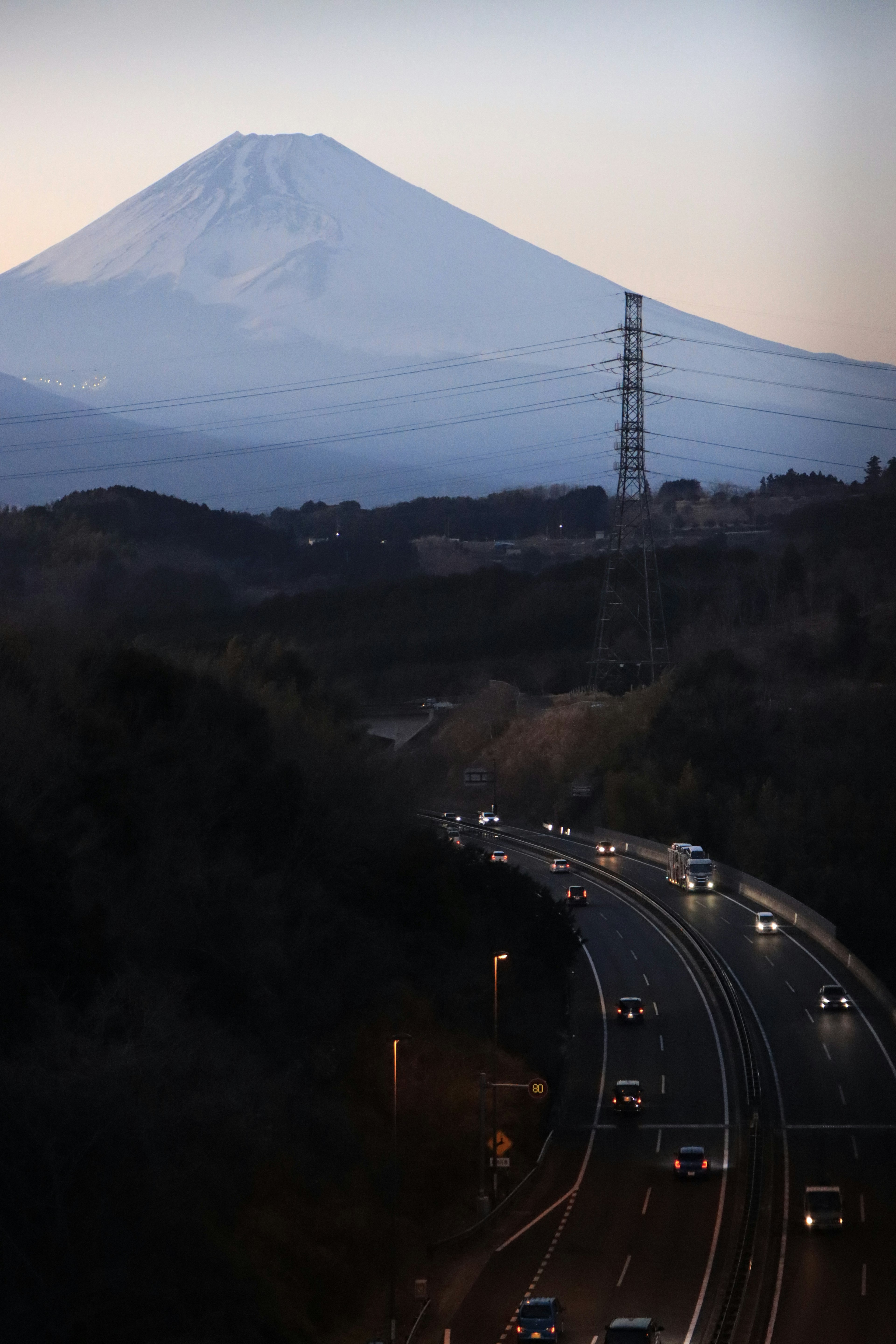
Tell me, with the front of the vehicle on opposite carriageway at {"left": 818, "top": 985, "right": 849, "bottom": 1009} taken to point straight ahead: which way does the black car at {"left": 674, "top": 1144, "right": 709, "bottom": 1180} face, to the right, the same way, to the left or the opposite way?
the opposite way

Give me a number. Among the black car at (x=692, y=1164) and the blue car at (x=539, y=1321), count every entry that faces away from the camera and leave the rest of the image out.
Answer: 2

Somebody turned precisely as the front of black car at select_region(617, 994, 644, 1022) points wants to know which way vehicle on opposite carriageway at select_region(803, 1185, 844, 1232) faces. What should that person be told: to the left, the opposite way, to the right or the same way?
the opposite way

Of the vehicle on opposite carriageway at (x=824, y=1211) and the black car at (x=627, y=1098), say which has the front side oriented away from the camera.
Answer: the black car

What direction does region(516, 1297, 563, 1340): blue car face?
away from the camera

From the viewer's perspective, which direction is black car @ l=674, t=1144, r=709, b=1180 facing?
away from the camera

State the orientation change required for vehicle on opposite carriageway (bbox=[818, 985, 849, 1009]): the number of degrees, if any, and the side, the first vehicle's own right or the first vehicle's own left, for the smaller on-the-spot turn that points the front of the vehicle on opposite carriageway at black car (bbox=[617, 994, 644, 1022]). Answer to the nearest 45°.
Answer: approximately 45° to the first vehicle's own right

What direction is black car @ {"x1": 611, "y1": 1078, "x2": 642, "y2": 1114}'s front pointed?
away from the camera

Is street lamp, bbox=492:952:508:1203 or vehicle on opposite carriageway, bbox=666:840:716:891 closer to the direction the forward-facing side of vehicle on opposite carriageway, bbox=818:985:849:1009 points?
the street lamp

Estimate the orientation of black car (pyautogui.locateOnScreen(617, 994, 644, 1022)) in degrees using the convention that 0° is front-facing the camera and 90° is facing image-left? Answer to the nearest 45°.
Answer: approximately 180°

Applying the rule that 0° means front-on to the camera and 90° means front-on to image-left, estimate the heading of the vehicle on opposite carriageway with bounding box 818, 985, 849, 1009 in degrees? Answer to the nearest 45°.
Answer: approximately 0°

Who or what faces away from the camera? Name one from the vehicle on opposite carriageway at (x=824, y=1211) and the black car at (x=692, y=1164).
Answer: the black car

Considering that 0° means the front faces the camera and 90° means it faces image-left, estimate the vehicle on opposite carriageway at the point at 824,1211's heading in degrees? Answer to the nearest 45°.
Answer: approximately 0°

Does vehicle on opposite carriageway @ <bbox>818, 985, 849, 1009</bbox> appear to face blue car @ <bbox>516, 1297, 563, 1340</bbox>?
yes
